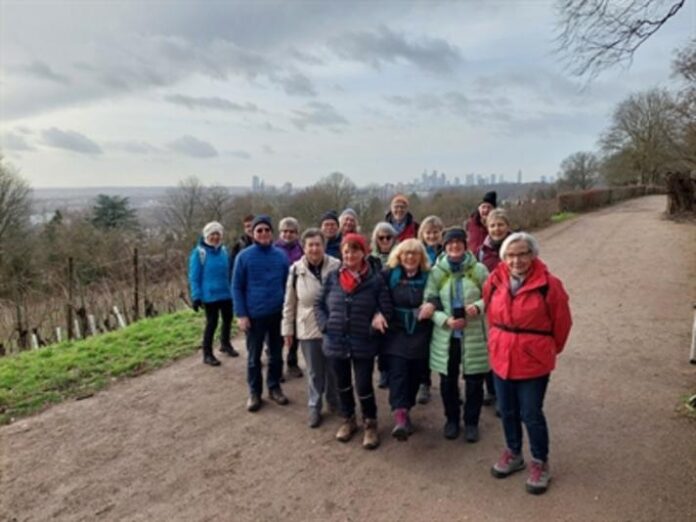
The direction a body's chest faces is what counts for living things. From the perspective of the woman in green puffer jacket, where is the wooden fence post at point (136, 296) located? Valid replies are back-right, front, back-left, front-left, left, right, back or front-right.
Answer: back-right

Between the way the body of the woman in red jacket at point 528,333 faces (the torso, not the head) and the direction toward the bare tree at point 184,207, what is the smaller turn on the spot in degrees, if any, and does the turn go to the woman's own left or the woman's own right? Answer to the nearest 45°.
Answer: approximately 90° to the woman's own right

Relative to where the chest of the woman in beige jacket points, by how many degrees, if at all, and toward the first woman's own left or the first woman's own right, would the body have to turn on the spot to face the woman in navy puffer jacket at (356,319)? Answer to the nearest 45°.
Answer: approximately 45° to the first woman's own left

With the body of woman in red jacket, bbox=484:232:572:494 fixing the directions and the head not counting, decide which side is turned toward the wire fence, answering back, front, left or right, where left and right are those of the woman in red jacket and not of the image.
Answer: right

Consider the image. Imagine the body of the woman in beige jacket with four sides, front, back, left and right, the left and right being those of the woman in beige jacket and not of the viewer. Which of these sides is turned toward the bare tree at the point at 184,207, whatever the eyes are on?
back
